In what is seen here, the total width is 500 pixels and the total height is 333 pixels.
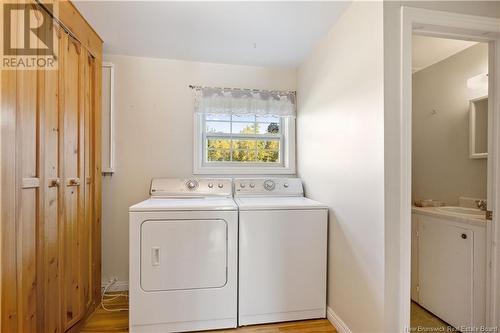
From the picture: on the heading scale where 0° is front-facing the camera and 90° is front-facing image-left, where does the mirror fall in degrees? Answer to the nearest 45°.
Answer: approximately 45°

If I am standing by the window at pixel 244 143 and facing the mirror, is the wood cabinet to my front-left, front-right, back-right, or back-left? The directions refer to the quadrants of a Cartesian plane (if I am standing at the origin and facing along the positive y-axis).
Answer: back-right

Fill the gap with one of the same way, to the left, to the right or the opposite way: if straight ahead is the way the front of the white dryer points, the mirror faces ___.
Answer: to the right

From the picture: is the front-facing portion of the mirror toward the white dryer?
yes

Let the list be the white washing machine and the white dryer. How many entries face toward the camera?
2

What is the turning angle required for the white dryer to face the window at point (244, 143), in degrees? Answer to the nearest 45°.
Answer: approximately 135° to its left

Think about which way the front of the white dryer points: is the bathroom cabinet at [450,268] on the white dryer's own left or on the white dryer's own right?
on the white dryer's own left

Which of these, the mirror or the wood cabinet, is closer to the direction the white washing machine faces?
the wood cabinet

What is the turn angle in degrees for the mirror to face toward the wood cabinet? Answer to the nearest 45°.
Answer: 0° — it already faces it

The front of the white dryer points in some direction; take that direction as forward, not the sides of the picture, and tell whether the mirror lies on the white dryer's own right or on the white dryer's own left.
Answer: on the white dryer's own left
